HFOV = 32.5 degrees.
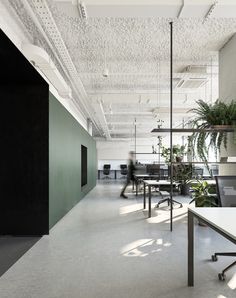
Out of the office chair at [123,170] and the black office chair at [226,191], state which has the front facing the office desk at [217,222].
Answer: the black office chair

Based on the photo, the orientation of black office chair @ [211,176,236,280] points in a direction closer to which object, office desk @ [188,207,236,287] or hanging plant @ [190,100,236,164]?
the office desk

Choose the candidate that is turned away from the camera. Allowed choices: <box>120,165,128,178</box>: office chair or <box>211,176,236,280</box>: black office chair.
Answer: the office chair

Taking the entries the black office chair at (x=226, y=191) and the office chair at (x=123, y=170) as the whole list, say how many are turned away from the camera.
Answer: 1

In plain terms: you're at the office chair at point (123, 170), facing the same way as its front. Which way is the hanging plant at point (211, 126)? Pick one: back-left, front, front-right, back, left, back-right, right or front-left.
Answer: back

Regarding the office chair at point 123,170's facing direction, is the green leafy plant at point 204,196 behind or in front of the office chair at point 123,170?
behind

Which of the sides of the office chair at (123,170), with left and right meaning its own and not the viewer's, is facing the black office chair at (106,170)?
left

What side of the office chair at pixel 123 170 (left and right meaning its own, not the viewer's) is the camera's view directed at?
back

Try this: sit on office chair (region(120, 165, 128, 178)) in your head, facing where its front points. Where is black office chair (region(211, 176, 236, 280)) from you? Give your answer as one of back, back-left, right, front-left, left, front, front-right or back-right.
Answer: back

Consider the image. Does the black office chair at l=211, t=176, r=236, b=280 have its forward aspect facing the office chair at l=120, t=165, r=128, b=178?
no
